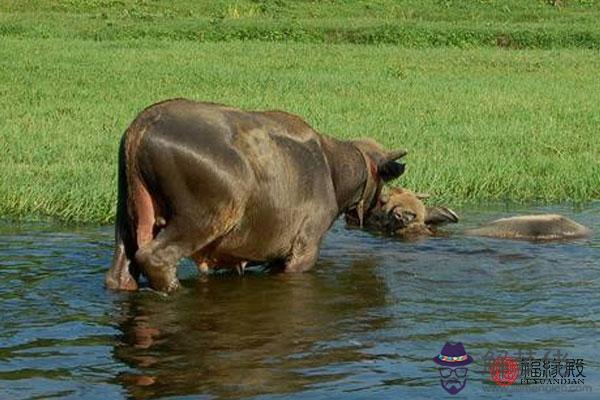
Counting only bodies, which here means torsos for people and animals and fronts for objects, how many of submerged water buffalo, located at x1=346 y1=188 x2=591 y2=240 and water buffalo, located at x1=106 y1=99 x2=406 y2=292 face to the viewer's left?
1

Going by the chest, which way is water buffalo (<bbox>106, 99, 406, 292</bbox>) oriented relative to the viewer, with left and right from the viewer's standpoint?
facing away from the viewer and to the right of the viewer

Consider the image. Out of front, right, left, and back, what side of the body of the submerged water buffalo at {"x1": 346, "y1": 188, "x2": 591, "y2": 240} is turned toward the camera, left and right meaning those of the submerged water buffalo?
left

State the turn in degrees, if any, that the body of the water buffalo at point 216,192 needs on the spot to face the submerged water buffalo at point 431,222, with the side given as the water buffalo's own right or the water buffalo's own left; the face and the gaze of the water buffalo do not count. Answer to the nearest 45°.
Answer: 0° — it already faces it

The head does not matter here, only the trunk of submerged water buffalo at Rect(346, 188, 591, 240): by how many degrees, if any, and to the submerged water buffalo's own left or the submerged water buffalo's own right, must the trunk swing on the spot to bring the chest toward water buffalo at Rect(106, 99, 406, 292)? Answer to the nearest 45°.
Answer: approximately 45° to the submerged water buffalo's own left

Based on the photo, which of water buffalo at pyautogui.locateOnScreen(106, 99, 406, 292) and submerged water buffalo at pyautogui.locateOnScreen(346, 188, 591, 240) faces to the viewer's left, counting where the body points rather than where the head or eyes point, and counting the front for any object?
the submerged water buffalo
